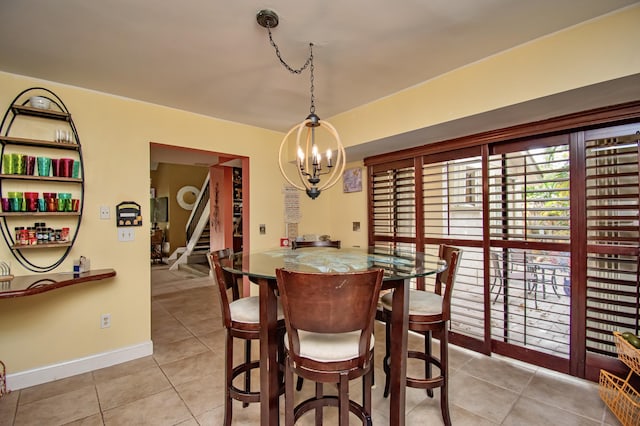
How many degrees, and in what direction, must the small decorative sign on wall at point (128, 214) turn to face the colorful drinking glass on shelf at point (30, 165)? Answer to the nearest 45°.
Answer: approximately 90° to its right

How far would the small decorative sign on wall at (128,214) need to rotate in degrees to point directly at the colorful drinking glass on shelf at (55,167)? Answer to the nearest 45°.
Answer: approximately 90° to its right

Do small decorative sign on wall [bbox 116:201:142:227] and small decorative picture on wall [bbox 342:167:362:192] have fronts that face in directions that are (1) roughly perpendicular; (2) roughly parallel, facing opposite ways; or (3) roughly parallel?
roughly perpendicular

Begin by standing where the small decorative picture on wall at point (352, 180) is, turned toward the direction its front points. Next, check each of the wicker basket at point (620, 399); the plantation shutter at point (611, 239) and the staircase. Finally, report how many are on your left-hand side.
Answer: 2

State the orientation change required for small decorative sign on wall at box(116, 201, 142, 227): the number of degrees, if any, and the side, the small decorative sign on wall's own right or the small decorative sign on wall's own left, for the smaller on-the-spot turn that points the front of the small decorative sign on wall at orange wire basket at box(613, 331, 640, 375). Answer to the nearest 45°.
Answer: approximately 45° to the small decorative sign on wall's own left

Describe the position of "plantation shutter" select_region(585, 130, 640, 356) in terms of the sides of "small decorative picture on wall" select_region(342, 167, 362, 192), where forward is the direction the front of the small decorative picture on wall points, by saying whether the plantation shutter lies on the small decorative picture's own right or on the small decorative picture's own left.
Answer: on the small decorative picture's own left

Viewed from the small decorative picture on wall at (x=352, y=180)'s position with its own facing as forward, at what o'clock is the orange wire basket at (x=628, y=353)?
The orange wire basket is roughly at 9 o'clock from the small decorative picture on wall.

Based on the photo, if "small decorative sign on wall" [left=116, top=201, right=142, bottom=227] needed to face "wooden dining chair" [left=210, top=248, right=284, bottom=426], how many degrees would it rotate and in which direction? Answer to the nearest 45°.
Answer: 0° — it already faces it

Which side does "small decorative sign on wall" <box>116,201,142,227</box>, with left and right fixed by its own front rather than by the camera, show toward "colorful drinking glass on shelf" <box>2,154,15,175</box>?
right

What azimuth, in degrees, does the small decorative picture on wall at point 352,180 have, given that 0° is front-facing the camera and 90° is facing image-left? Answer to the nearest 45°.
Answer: approximately 45°
